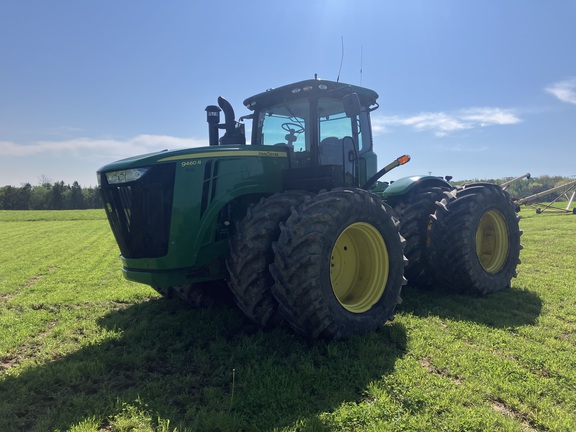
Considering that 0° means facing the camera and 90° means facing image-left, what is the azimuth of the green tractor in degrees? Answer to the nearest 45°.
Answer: approximately 45°
